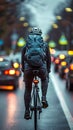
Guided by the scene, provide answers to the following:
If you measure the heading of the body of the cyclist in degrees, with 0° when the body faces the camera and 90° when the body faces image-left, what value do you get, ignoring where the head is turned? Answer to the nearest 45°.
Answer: approximately 180°

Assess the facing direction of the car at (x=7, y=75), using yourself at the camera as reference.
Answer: facing away from the viewer

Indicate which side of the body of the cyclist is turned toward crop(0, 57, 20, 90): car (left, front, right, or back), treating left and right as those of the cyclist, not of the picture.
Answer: front

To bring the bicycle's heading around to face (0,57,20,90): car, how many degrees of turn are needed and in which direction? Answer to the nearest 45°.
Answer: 0° — it already faces it

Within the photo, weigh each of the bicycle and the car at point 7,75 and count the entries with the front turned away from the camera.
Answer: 2

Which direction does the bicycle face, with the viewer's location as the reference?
facing away from the viewer

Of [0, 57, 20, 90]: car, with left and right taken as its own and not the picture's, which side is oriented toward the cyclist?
back

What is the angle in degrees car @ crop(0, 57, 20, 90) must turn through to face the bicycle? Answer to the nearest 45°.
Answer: approximately 180°

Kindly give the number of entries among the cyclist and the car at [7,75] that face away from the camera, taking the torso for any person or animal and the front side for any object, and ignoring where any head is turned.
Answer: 2
